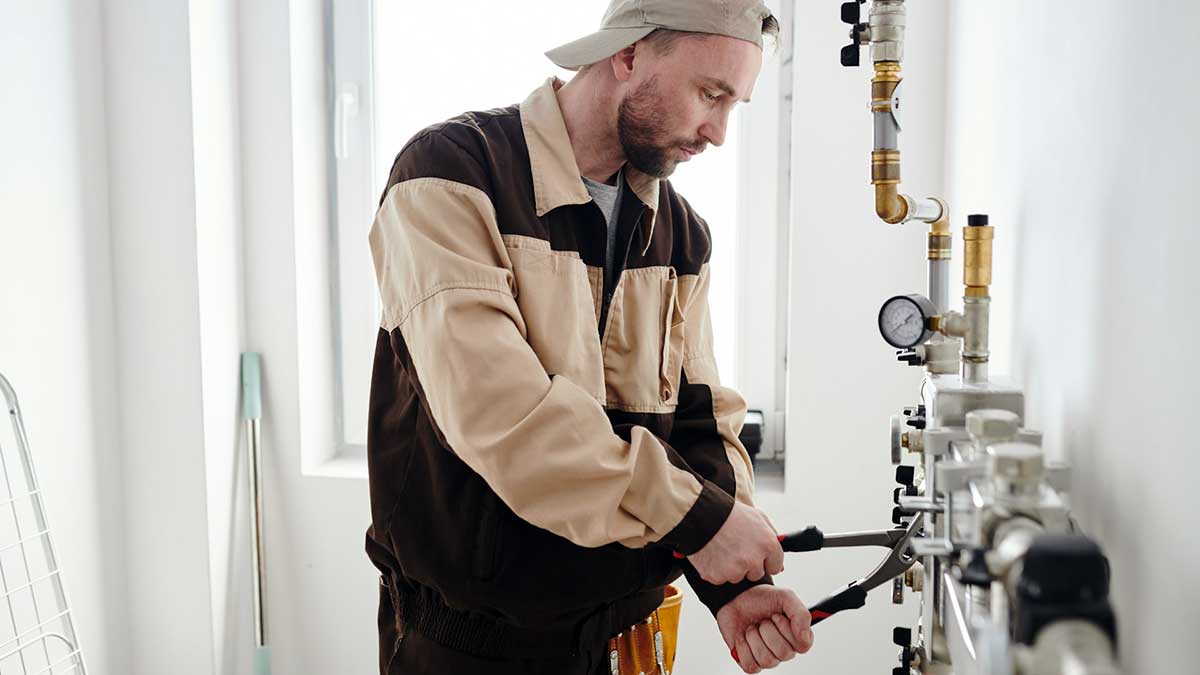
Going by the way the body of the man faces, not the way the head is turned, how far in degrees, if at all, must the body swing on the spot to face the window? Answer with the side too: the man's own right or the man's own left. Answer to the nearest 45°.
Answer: approximately 135° to the man's own left

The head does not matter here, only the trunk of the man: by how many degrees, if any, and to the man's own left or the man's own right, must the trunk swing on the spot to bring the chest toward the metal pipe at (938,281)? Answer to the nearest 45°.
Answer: approximately 45° to the man's own left

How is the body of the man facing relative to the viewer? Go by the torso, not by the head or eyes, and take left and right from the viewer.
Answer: facing the viewer and to the right of the viewer

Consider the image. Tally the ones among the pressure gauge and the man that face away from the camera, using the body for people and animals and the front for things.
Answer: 0

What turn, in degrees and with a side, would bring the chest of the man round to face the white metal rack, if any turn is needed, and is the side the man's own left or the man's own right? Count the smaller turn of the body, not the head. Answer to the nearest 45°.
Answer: approximately 180°

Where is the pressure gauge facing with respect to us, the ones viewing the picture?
facing the viewer and to the left of the viewer

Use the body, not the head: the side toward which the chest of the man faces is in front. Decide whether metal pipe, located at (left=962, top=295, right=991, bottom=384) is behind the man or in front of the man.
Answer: in front

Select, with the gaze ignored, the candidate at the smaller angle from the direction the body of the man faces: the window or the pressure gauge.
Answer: the pressure gauge

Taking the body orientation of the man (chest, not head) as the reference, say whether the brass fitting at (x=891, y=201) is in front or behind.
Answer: in front

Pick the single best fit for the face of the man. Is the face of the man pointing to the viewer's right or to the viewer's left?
to the viewer's right
